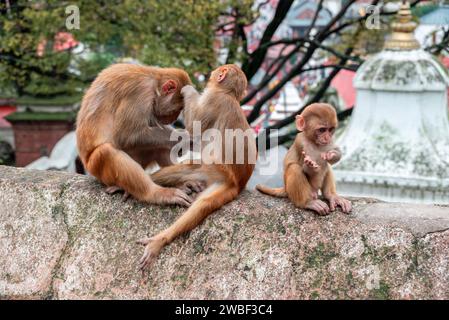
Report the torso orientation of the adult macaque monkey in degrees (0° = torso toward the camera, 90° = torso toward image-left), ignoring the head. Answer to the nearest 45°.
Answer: approximately 270°

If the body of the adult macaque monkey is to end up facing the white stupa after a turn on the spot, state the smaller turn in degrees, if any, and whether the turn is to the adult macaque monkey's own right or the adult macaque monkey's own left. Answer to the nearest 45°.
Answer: approximately 45° to the adult macaque monkey's own left

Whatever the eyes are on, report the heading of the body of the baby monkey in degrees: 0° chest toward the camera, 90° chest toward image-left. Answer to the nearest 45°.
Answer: approximately 315°

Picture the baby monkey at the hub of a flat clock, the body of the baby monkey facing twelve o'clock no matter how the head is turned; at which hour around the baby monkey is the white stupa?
The white stupa is roughly at 8 o'clock from the baby monkey.

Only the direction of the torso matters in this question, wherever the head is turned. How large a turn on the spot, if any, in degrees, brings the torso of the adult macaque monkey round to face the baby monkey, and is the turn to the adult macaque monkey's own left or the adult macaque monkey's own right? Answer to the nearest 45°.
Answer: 0° — it already faces it
